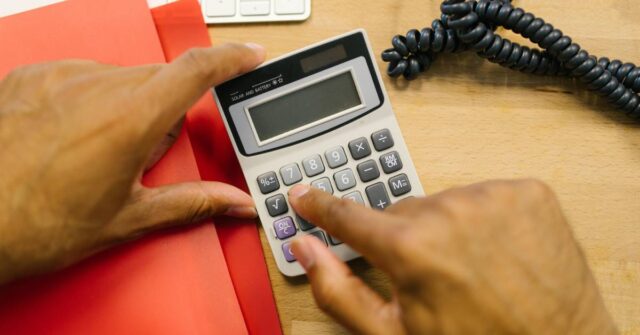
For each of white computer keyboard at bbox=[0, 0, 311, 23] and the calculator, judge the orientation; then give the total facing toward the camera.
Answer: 2

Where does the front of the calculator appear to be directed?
toward the camera

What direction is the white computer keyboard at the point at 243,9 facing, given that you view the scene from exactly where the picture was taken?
facing the viewer

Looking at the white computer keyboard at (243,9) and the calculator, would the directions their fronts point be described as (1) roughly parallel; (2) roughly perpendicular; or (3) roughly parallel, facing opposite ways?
roughly parallel
